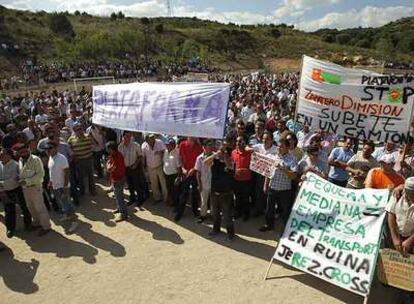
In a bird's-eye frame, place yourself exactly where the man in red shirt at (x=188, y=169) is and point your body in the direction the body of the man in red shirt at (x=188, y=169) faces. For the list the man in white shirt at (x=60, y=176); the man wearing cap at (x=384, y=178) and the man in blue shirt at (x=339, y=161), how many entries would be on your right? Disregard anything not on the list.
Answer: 1

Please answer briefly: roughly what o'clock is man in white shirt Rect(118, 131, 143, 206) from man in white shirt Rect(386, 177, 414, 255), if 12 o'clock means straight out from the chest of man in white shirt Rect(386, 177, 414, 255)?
man in white shirt Rect(118, 131, 143, 206) is roughly at 2 o'clock from man in white shirt Rect(386, 177, 414, 255).

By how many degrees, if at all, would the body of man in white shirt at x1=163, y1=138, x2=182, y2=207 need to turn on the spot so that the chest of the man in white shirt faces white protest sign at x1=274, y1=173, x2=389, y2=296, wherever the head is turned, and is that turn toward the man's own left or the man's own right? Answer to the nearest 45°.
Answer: approximately 45° to the man's own left

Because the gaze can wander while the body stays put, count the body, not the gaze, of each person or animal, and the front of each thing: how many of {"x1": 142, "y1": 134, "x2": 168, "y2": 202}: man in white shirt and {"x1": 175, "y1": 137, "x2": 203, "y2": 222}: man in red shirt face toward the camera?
2

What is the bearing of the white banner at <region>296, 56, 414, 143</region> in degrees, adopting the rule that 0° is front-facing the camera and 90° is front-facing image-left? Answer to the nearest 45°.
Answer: approximately 0°

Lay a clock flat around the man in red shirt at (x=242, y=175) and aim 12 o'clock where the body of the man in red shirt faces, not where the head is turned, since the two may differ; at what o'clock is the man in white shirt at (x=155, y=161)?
The man in white shirt is roughly at 4 o'clock from the man in red shirt.

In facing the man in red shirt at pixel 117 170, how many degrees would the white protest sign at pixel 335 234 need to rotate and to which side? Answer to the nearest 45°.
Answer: approximately 90° to its right

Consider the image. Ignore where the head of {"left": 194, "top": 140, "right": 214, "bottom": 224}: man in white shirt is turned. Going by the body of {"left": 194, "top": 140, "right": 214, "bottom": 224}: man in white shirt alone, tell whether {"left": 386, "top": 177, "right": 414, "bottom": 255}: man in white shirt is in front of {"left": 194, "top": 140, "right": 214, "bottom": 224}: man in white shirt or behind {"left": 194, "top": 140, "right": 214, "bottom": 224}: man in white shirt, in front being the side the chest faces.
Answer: in front

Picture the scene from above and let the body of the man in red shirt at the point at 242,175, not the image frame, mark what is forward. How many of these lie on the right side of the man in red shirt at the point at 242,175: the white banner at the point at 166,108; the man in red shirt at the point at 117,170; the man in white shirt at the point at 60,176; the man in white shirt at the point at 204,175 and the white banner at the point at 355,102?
4

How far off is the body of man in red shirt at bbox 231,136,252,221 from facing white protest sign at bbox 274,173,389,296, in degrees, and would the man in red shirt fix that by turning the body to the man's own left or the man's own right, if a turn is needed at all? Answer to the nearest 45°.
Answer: approximately 45° to the man's own left
